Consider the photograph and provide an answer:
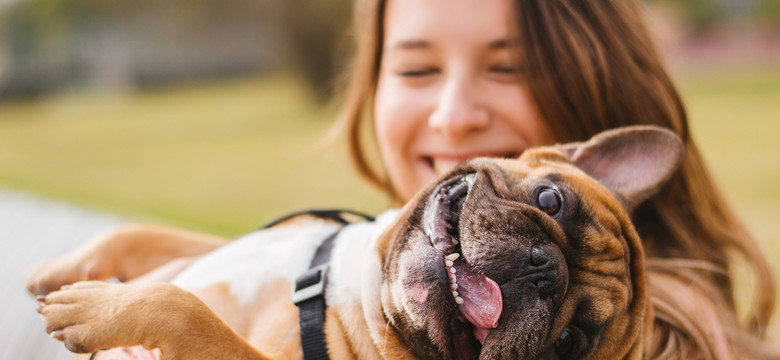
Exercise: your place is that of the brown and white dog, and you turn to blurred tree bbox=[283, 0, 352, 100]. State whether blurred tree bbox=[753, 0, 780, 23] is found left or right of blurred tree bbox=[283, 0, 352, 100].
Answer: right

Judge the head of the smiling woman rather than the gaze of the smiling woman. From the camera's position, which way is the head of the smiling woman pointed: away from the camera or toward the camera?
toward the camera

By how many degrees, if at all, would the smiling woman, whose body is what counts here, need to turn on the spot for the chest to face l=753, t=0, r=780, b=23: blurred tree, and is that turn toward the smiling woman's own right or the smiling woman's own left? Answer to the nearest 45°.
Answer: approximately 180°

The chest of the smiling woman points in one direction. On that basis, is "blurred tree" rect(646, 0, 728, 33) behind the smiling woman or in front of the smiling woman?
behind

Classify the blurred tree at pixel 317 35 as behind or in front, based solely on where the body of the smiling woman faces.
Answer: behind

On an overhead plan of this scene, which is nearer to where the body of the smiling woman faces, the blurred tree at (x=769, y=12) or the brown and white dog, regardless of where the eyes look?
the brown and white dog

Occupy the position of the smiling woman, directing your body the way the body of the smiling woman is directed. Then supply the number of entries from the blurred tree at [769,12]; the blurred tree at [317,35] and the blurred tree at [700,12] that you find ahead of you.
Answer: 0

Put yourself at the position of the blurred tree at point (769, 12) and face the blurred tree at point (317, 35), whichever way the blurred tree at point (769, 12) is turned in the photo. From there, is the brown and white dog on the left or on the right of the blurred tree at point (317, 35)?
left

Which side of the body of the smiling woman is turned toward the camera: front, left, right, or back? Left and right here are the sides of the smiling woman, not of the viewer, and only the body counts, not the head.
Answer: front
